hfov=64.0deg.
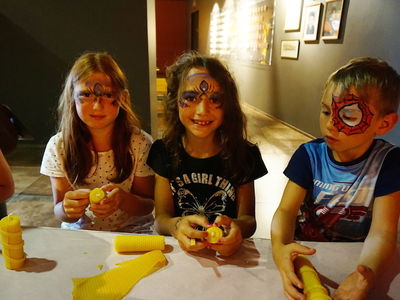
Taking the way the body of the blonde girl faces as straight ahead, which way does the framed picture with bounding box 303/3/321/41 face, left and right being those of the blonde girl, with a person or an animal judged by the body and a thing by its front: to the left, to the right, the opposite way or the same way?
to the right

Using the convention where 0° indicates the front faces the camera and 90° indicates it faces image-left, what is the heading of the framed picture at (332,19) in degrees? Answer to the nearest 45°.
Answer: approximately 45°

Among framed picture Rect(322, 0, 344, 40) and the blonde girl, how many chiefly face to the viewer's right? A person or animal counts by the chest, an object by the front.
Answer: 0

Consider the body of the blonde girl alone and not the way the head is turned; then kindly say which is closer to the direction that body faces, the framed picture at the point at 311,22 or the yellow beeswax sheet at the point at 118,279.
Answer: the yellow beeswax sheet

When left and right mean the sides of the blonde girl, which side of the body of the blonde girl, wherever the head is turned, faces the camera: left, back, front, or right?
front

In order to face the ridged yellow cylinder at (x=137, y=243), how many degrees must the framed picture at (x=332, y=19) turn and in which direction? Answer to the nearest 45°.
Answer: approximately 45° to its left

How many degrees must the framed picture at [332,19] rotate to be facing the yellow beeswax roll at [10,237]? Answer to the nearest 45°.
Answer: approximately 45° to its left

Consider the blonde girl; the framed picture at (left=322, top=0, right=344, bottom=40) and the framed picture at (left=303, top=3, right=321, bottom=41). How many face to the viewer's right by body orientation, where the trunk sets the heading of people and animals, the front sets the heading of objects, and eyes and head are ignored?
0

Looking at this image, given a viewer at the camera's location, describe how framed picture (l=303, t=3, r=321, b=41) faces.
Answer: facing the viewer and to the left of the viewer

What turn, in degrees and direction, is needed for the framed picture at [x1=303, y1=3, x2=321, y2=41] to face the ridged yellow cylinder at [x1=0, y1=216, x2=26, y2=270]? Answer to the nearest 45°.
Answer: approximately 45° to its left

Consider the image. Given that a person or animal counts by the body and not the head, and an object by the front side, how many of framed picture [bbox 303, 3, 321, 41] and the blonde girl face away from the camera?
0
